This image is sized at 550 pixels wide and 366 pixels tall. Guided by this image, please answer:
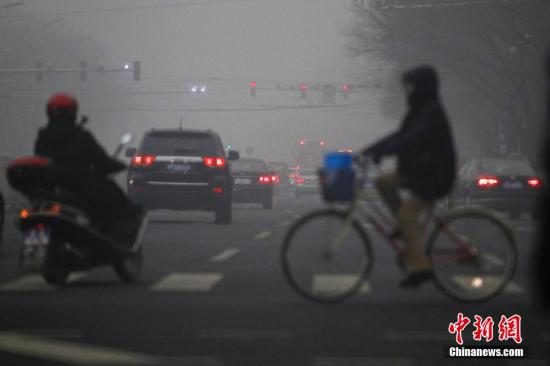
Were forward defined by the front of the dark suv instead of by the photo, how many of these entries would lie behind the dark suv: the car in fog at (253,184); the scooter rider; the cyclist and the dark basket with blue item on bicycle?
3

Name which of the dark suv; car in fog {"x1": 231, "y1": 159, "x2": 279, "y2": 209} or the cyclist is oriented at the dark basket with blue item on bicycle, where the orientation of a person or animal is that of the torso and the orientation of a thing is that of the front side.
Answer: the cyclist

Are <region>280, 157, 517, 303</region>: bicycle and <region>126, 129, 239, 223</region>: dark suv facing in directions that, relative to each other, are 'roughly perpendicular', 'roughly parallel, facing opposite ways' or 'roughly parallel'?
roughly perpendicular

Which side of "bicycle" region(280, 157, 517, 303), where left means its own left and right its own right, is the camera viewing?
left

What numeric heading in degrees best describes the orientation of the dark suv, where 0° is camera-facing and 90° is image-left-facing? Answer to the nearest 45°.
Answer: approximately 180°

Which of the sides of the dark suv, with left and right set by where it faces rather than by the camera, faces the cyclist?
back

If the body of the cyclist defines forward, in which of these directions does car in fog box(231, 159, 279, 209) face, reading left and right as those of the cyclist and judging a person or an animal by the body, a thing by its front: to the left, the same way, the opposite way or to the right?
to the right

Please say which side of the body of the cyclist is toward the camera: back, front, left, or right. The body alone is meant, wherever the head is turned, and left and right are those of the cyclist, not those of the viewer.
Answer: left

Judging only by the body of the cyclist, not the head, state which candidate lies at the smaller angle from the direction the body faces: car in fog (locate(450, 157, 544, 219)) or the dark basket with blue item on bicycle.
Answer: the dark basket with blue item on bicycle

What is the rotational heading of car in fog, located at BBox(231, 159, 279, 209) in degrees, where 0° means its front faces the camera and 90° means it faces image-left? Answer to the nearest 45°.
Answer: approximately 180°

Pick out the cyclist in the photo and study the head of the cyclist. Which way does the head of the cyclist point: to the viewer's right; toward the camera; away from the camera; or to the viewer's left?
to the viewer's left
